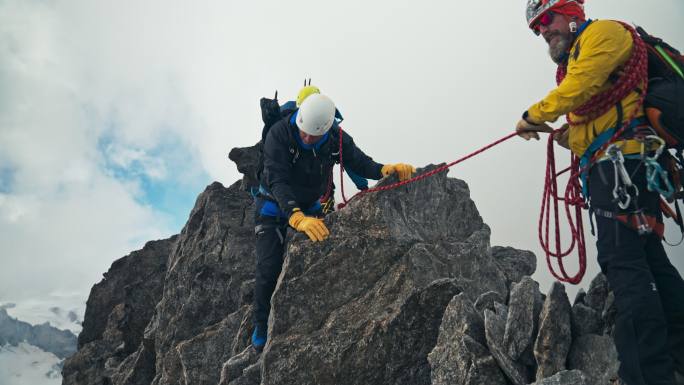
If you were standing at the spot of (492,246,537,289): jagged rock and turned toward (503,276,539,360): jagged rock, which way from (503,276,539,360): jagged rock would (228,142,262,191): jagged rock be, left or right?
right

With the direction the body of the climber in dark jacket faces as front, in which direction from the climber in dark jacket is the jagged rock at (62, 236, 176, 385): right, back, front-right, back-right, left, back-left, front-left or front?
back

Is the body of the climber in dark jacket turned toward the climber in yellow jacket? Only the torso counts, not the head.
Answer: yes

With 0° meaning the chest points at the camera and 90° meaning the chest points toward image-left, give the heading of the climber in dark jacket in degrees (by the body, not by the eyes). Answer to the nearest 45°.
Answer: approximately 315°
